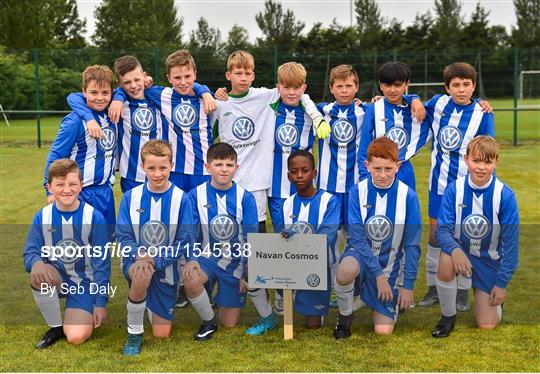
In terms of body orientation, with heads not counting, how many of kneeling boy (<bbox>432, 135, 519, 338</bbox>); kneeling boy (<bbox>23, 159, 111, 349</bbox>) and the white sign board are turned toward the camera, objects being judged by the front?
3

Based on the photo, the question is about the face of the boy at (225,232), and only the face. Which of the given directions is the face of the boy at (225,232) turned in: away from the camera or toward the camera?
toward the camera

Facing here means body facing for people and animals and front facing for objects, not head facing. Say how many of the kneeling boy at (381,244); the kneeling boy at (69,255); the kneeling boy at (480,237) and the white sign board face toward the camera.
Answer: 4

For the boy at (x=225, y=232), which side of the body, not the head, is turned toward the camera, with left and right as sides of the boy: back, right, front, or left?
front

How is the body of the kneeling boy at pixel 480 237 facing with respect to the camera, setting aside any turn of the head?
toward the camera

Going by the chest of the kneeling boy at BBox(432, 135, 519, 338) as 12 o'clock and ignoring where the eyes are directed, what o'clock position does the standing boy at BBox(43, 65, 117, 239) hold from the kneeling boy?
The standing boy is roughly at 3 o'clock from the kneeling boy.

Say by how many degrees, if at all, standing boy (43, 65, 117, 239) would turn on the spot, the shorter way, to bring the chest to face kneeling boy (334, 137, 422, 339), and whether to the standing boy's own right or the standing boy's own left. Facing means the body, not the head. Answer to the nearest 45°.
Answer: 0° — they already face them

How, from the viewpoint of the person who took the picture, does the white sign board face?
facing the viewer

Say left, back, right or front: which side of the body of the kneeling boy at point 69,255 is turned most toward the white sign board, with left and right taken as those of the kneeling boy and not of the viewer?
left

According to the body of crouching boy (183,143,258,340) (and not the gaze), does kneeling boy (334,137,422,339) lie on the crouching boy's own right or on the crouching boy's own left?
on the crouching boy's own left

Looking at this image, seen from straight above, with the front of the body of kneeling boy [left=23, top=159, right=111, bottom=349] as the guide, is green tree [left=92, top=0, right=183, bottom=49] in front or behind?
behind
